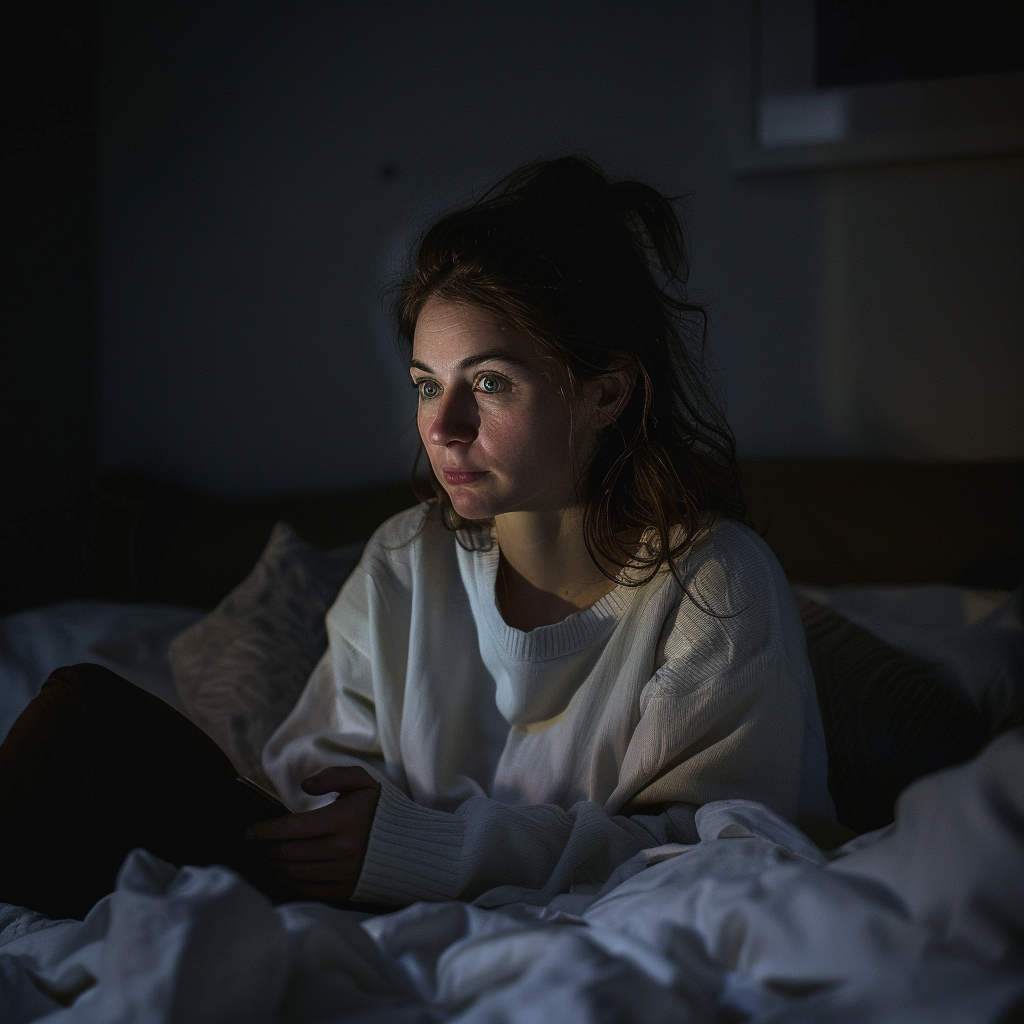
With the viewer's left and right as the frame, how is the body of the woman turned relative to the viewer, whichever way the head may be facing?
facing the viewer and to the left of the viewer

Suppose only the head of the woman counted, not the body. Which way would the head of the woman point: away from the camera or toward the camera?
toward the camera

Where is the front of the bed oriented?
toward the camera
